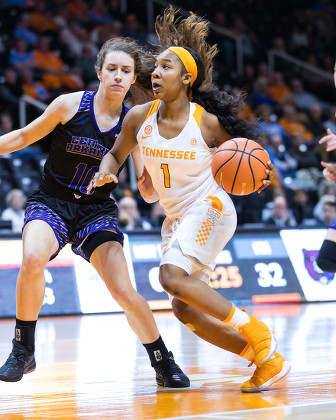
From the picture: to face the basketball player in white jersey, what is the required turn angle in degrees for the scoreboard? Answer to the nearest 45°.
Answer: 0° — it already faces them

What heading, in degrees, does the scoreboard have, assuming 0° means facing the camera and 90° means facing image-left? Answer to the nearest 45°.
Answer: approximately 0°

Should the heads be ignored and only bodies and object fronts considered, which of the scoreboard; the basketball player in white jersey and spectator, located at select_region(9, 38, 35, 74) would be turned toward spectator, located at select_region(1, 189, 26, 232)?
spectator, located at select_region(9, 38, 35, 74)

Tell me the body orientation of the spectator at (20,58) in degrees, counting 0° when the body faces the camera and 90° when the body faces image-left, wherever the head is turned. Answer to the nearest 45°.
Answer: approximately 0°

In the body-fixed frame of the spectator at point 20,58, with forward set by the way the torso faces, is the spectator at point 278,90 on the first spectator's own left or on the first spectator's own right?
on the first spectator's own left

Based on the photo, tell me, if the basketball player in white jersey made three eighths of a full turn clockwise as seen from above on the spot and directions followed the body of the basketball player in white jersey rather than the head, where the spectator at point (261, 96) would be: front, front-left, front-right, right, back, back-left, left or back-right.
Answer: front

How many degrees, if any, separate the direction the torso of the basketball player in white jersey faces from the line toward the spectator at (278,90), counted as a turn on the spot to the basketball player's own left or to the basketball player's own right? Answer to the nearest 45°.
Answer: approximately 135° to the basketball player's own right

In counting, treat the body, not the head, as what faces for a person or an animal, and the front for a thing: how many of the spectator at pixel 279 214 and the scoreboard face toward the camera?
2

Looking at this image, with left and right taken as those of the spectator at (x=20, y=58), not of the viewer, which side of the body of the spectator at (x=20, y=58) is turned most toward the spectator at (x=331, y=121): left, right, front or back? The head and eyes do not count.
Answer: left

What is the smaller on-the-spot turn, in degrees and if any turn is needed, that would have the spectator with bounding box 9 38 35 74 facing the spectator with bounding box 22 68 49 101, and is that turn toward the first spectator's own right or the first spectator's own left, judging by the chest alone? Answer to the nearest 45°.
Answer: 0° — they already face them

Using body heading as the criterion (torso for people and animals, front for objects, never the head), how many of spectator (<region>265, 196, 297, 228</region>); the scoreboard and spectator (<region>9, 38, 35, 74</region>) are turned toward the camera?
3

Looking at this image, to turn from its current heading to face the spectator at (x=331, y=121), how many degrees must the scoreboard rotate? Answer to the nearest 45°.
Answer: approximately 180°

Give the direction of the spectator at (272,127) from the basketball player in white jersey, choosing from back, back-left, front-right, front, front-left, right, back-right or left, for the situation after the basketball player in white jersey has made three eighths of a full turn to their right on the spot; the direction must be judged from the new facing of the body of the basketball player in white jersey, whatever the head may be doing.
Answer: front

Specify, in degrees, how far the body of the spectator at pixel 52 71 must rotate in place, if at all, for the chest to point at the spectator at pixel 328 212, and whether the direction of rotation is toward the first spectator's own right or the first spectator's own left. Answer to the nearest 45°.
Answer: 0° — they already face them

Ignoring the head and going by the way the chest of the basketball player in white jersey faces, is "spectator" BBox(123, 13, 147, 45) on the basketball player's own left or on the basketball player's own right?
on the basketball player's own right
